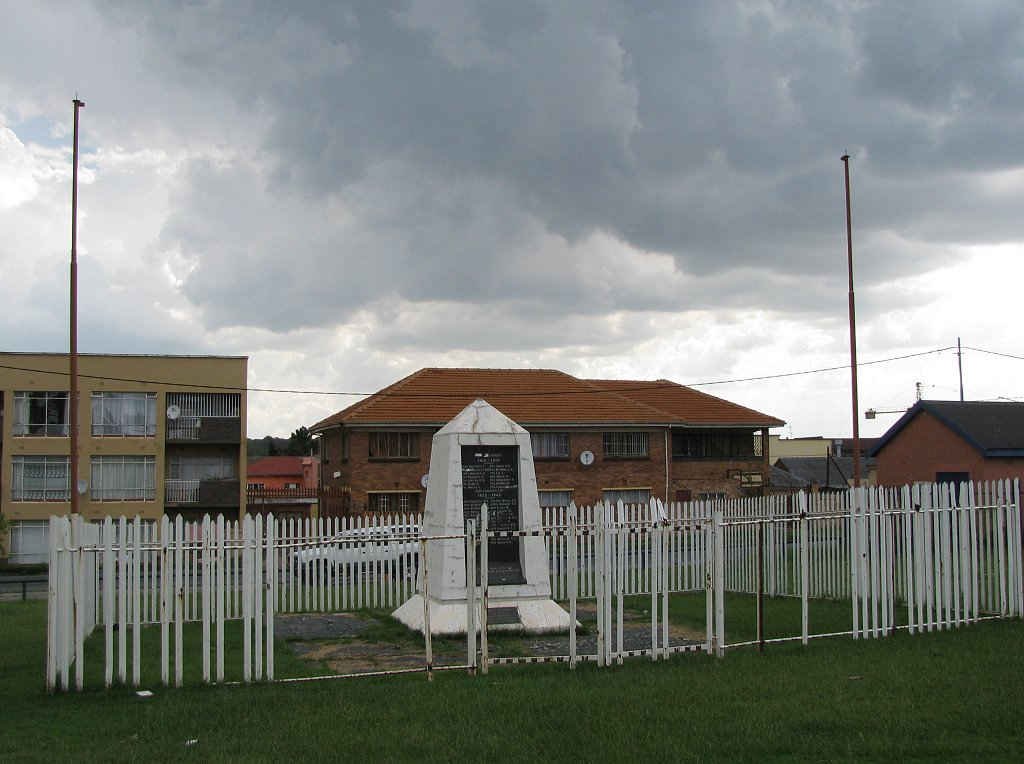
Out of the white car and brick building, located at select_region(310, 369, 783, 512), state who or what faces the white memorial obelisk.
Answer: the brick building

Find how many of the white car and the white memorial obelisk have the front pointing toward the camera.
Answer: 1

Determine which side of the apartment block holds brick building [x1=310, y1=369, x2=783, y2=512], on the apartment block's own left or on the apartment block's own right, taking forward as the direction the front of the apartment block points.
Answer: on the apartment block's own left

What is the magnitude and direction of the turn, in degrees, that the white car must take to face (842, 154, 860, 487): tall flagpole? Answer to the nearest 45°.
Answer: approximately 135° to its right

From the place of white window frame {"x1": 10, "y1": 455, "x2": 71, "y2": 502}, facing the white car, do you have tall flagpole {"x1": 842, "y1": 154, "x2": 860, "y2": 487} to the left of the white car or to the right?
left

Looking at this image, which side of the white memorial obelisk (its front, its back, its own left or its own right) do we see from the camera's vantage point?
front

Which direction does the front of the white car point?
to the viewer's left

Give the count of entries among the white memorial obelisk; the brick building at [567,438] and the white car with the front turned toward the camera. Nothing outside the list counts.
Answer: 2

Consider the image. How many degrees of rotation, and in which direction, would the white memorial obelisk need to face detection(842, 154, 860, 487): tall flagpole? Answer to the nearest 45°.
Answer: approximately 135° to its left

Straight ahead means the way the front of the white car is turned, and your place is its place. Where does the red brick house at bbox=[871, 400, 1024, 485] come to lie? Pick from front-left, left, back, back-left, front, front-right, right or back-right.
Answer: back-right

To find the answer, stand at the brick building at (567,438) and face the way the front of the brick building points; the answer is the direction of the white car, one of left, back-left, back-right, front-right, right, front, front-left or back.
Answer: front

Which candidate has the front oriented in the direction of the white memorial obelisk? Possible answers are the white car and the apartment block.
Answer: the apartment block

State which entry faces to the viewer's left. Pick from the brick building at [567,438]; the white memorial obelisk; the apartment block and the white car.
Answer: the white car

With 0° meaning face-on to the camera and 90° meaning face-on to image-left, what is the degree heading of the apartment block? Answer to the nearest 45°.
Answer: approximately 0°

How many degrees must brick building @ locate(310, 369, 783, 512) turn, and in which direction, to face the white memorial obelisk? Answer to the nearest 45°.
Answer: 0° — it already faces it
